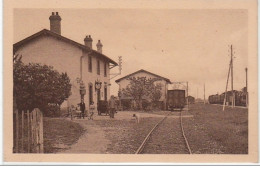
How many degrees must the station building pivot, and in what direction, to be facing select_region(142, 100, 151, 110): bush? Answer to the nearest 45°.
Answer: approximately 45° to its left

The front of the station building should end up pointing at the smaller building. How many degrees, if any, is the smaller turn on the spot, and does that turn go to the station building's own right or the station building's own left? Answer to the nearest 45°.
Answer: approximately 45° to the station building's own left

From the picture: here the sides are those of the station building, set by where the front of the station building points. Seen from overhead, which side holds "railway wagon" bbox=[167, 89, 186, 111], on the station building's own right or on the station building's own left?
on the station building's own left

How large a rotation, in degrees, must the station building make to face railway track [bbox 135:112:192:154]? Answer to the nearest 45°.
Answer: approximately 45° to its right

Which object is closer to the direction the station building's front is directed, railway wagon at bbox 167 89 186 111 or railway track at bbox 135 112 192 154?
the railway track

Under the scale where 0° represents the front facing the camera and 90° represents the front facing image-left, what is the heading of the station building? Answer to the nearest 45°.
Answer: approximately 315°
